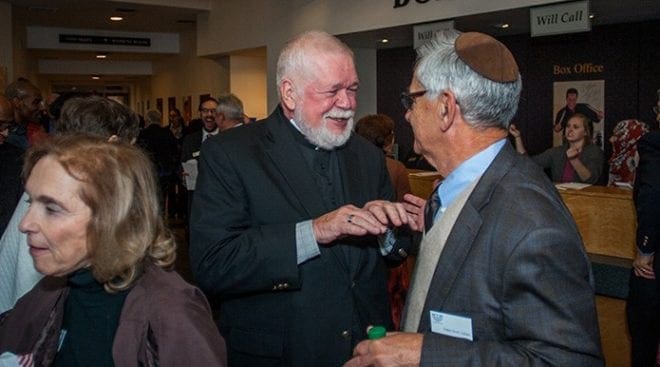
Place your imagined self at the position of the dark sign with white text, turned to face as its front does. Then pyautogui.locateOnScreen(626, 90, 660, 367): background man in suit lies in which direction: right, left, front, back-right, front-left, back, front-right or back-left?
front

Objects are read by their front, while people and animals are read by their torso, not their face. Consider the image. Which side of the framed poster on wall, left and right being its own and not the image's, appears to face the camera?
front

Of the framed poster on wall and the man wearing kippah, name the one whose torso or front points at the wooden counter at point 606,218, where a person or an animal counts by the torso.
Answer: the framed poster on wall

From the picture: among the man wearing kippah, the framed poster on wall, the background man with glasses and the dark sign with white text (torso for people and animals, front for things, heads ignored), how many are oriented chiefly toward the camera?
3

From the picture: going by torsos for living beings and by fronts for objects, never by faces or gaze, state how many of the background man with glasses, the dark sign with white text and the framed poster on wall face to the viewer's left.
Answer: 0

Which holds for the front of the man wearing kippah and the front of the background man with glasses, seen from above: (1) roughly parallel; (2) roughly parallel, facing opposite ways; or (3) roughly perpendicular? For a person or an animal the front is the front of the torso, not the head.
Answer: roughly perpendicular

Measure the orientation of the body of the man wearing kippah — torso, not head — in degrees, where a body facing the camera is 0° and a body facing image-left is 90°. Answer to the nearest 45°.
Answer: approximately 90°

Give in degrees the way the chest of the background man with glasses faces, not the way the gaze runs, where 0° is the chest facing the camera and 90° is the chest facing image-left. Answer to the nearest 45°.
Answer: approximately 0°

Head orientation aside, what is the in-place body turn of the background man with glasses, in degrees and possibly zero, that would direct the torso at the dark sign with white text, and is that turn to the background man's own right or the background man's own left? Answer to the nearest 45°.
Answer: approximately 180°

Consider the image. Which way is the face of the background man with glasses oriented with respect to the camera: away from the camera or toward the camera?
toward the camera

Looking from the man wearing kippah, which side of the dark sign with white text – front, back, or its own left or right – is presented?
front

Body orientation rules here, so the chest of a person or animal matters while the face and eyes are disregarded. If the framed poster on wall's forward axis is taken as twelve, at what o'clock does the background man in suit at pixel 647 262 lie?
The background man in suit is roughly at 12 o'clock from the framed poster on wall.

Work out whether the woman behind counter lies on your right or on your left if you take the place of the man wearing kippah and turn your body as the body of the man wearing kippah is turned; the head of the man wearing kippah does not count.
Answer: on your right

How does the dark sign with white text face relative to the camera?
toward the camera
